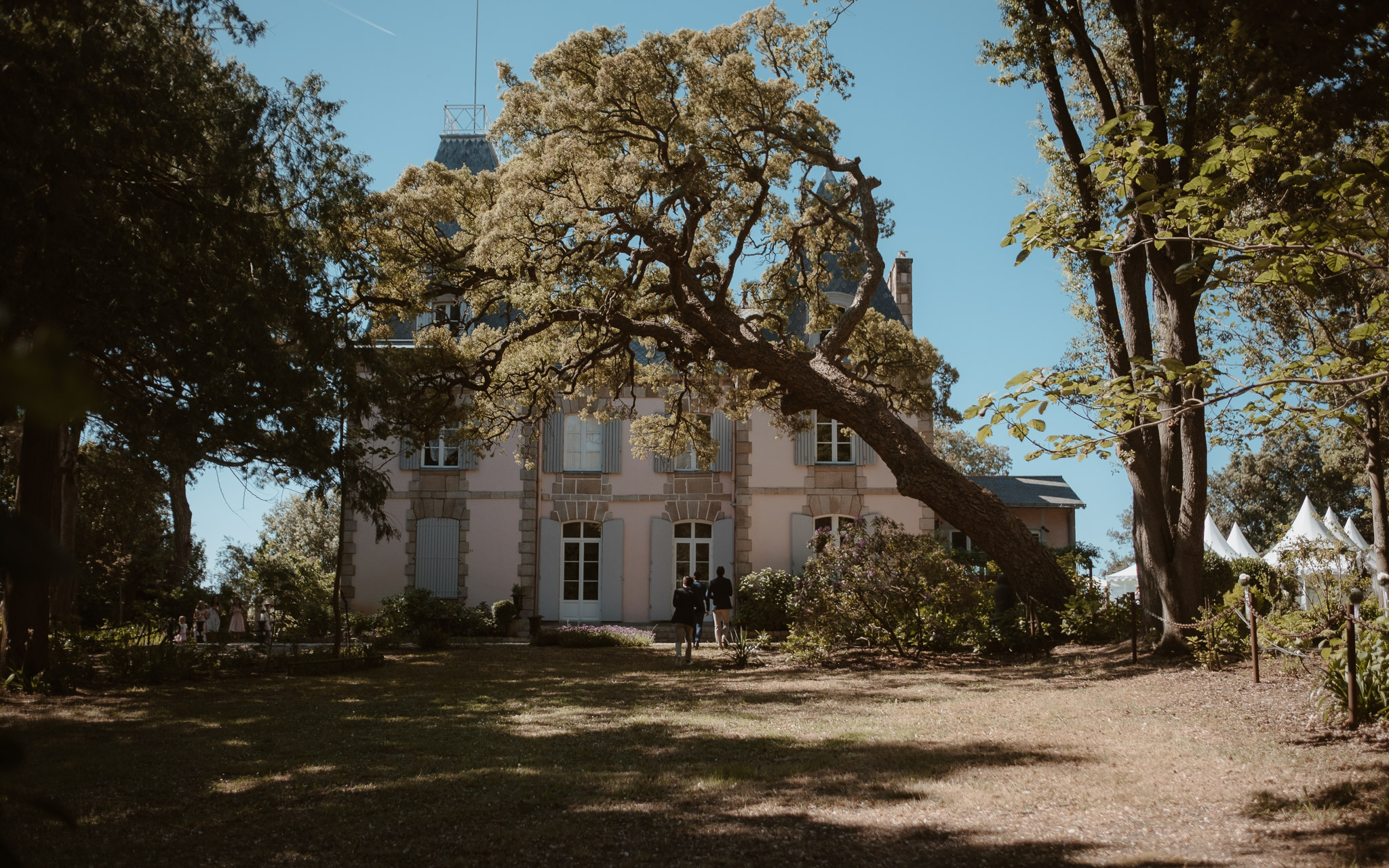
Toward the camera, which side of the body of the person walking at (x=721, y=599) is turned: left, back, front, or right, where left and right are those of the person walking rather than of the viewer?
back

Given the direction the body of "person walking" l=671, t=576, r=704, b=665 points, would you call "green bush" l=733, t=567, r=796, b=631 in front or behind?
in front

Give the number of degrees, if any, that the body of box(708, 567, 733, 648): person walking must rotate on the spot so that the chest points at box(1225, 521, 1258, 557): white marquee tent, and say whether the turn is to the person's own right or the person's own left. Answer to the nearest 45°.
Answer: approximately 45° to the person's own right

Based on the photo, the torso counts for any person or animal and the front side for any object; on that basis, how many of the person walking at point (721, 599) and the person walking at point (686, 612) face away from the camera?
2

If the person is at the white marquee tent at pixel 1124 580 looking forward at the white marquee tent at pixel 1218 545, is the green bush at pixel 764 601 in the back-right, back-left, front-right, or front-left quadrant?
back-right

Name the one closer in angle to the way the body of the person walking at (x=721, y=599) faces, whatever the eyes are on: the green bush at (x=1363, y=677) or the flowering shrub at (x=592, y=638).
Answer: the flowering shrub

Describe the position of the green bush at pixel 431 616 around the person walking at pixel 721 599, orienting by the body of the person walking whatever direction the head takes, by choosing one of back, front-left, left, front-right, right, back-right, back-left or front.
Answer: front-left

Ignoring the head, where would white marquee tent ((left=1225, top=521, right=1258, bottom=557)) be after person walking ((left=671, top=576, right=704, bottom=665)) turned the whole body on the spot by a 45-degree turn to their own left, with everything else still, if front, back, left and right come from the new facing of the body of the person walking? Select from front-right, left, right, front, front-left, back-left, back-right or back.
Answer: right

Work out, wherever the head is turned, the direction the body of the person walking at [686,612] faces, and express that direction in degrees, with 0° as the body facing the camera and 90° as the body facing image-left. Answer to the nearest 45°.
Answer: approximately 180°

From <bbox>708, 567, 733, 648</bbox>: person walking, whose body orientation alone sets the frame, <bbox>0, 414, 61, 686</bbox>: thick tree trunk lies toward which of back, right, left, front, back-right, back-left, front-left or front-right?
back-left

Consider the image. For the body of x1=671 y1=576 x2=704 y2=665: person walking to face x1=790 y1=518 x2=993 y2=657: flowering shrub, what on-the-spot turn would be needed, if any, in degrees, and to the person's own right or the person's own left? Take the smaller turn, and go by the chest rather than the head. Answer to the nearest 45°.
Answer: approximately 90° to the person's own right
